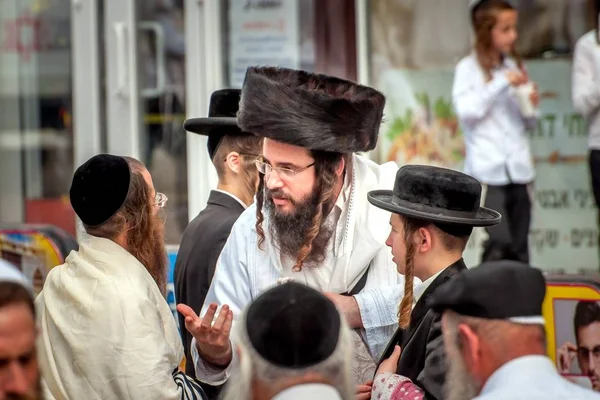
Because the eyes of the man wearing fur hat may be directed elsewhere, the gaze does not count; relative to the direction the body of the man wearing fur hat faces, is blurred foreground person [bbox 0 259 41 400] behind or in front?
in front

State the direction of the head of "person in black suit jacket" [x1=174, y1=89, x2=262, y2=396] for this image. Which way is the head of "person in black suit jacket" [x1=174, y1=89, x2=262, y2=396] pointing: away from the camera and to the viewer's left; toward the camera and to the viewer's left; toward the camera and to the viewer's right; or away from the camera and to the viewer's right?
away from the camera and to the viewer's right

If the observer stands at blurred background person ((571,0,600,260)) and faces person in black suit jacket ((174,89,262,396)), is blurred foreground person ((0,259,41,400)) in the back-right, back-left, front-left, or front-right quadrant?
front-left

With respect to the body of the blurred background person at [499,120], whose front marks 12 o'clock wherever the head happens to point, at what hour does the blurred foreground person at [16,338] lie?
the blurred foreground person at [16,338] is roughly at 2 o'clock from the blurred background person at [499,120].

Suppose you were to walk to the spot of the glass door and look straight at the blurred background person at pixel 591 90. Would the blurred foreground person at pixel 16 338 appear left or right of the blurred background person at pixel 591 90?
right

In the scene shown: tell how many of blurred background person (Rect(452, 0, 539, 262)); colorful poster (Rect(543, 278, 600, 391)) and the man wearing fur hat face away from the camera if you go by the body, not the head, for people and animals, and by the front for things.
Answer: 0

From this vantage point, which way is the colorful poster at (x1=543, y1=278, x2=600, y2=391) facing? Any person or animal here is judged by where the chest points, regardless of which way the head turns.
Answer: toward the camera

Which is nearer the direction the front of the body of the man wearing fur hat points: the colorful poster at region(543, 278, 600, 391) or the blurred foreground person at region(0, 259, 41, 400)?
the blurred foreground person

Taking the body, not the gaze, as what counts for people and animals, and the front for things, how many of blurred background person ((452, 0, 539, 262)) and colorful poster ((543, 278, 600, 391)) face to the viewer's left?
0

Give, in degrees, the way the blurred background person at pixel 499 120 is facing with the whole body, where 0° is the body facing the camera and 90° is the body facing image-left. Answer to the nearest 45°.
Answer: approximately 315°

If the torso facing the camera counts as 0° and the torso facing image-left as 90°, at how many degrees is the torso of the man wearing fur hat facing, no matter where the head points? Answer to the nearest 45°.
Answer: approximately 45°

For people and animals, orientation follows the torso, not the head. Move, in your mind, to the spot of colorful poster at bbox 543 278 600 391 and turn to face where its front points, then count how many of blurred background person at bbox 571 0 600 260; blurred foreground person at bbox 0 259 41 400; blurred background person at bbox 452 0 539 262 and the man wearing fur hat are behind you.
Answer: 2
